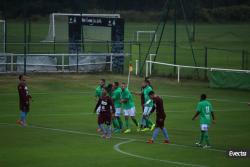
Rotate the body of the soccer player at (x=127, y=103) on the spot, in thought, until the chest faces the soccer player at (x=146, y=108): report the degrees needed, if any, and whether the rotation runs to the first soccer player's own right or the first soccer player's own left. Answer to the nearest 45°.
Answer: approximately 135° to the first soccer player's own left

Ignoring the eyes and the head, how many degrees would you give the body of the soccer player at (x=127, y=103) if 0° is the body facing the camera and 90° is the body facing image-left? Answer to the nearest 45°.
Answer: approximately 45°

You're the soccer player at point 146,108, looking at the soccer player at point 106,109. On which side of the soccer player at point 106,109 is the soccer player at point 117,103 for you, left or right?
right
